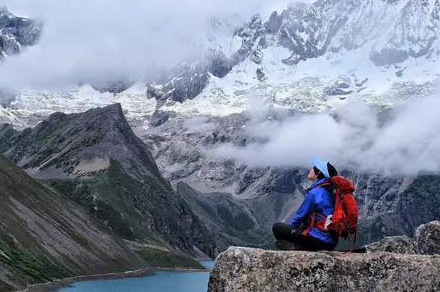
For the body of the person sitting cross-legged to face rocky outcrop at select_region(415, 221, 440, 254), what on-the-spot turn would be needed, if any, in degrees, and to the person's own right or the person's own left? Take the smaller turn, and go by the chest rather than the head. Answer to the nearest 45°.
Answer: approximately 135° to the person's own right

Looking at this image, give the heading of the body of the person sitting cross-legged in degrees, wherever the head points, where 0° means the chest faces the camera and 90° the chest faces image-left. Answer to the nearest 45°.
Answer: approximately 90°
